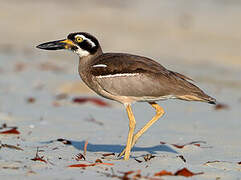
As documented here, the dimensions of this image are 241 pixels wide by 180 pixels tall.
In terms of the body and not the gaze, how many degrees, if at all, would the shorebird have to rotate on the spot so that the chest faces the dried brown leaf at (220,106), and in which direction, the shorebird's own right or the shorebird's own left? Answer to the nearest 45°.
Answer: approximately 135° to the shorebird's own right

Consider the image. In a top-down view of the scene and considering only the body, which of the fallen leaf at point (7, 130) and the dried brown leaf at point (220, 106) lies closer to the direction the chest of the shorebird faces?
the fallen leaf

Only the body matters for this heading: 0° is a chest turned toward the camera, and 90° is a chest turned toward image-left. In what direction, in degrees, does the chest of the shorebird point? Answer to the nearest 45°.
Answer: approximately 90°

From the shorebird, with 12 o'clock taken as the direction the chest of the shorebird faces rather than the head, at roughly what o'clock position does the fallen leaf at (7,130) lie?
The fallen leaf is roughly at 1 o'clock from the shorebird.

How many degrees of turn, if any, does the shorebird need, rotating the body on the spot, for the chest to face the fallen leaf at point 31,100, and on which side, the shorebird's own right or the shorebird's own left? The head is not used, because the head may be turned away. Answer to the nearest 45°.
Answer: approximately 45° to the shorebird's own right

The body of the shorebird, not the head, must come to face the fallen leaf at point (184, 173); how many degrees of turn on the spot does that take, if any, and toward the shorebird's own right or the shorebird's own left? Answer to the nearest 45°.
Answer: approximately 90° to the shorebird's own left
